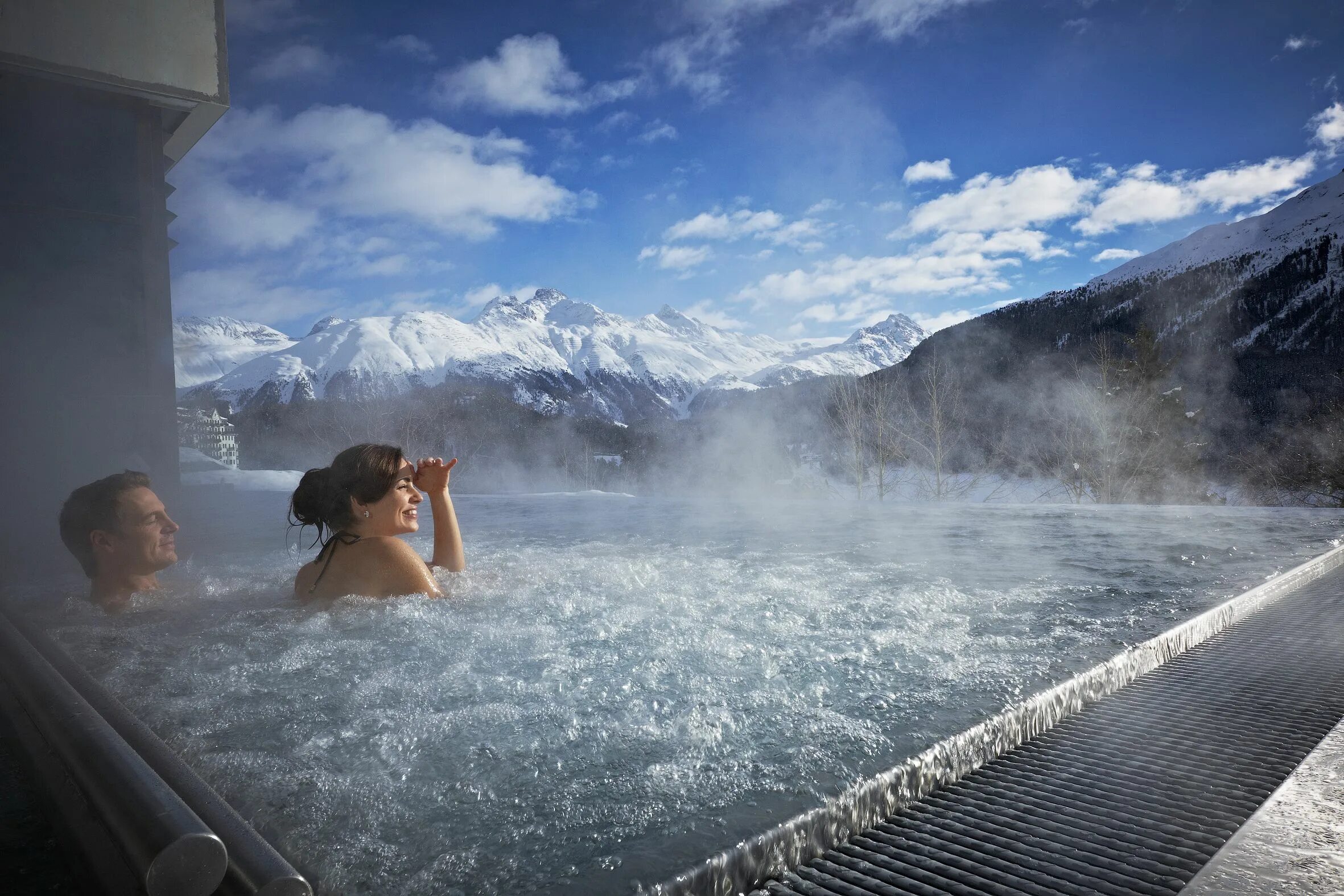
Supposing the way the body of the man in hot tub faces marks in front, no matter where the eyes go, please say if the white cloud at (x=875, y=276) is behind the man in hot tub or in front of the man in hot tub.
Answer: in front

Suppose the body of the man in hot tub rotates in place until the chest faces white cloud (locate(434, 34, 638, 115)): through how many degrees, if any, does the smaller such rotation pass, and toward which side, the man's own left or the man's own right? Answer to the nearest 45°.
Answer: approximately 45° to the man's own left

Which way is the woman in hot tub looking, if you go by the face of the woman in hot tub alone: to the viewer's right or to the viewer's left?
to the viewer's right

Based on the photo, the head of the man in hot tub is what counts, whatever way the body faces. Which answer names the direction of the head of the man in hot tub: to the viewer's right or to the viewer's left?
to the viewer's right

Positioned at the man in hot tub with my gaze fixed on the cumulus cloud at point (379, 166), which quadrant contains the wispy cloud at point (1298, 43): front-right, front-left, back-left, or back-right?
front-right

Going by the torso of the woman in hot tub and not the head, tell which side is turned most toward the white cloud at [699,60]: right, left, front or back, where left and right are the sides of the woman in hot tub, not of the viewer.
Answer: front

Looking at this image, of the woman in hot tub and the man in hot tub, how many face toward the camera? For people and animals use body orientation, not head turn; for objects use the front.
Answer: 0

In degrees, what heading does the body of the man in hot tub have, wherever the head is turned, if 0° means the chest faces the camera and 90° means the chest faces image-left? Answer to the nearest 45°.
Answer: approximately 270°

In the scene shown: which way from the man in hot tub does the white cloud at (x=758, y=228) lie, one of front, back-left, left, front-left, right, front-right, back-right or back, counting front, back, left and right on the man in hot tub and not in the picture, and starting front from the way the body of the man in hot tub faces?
front-left

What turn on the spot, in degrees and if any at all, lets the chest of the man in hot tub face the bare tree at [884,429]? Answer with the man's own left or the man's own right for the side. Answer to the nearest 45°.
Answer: approximately 45° to the man's own left

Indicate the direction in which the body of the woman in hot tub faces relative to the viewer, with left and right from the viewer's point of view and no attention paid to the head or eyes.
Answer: facing away from the viewer and to the right of the viewer
